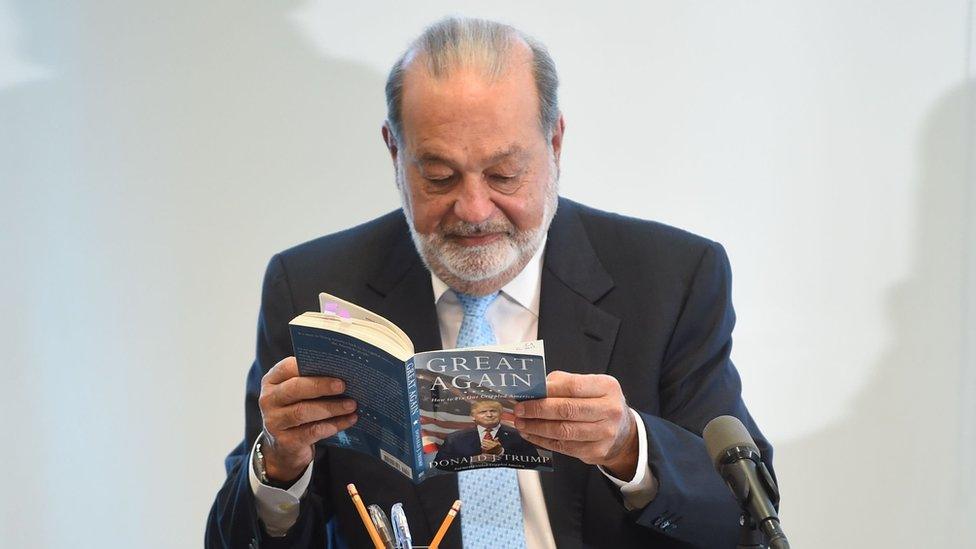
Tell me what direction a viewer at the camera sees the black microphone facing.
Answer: facing away from the viewer and to the left of the viewer

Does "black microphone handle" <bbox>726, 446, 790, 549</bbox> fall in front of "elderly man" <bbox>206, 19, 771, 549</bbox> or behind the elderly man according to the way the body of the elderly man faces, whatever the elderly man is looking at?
in front

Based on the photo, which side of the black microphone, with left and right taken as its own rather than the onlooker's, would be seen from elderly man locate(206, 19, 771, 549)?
front

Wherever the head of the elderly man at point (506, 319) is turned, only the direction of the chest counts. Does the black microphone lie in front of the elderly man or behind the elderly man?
in front

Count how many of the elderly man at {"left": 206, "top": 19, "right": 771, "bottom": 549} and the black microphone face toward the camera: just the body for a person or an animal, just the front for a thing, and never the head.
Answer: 1
